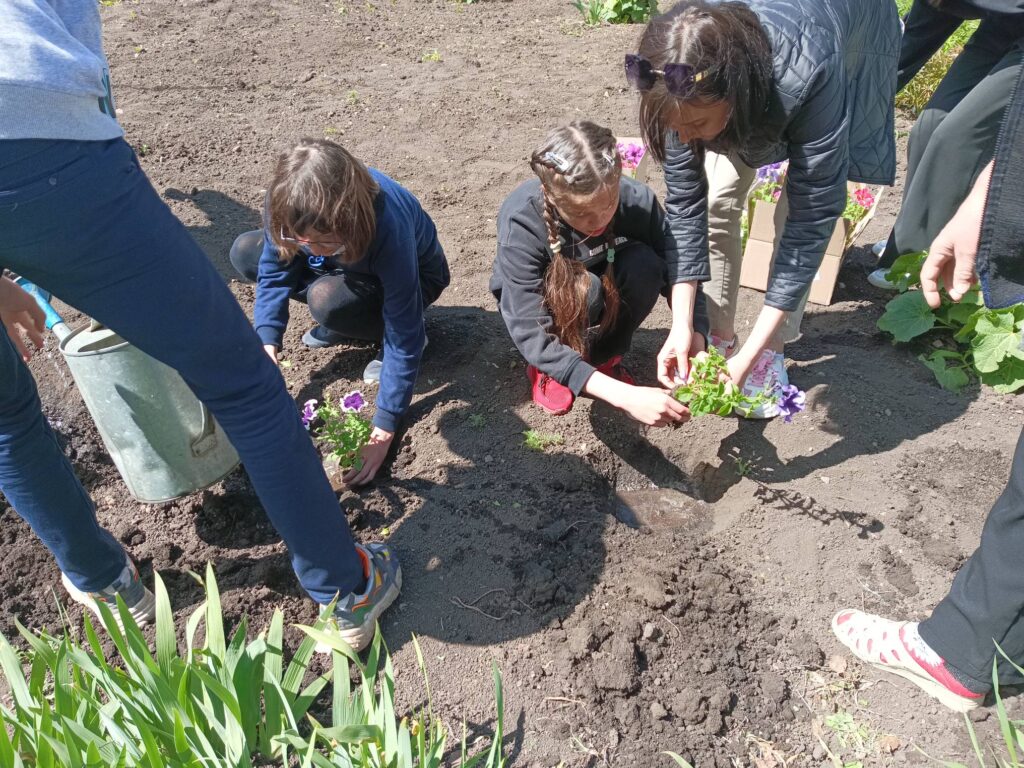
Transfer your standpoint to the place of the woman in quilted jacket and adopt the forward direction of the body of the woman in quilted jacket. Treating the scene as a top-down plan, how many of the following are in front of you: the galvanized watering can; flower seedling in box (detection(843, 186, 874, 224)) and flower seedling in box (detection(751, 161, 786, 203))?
1

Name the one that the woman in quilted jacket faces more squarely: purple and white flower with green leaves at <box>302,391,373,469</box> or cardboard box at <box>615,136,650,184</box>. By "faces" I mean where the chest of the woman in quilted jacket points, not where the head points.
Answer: the purple and white flower with green leaves

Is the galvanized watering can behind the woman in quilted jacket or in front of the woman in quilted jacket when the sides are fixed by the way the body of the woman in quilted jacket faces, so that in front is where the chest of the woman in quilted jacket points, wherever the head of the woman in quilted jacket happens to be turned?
in front

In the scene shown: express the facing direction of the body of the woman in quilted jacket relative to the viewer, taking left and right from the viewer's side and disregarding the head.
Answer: facing the viewer and to the left of the viewer

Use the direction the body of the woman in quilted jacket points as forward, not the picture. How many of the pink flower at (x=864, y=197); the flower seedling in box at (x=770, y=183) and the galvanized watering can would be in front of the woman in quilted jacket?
1

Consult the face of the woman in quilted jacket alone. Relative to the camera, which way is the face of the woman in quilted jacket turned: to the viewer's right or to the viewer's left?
to the viewer's left

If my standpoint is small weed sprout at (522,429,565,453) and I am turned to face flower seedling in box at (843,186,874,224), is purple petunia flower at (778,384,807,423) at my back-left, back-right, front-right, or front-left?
front-right

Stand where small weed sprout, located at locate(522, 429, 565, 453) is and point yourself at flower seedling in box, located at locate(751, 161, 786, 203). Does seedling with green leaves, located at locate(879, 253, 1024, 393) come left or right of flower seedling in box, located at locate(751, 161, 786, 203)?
right

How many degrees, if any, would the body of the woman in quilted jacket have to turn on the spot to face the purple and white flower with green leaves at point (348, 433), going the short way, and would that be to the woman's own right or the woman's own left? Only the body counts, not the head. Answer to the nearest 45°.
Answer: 0° — they already face it

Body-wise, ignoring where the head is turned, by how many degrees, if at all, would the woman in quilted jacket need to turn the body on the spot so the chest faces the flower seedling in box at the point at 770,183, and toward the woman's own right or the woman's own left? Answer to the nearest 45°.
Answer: approximately 135° to the woman's own right

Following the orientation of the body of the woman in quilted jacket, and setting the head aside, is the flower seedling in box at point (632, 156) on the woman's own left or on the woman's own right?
on the woman's own right
